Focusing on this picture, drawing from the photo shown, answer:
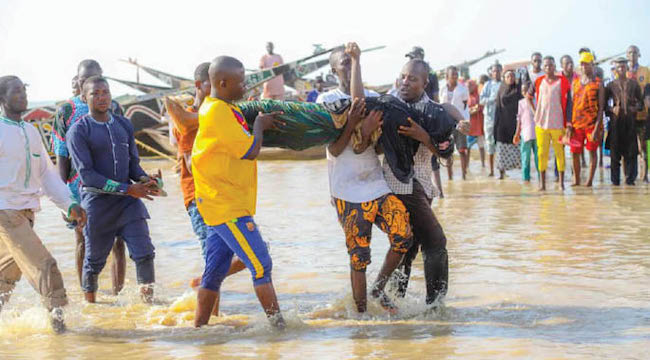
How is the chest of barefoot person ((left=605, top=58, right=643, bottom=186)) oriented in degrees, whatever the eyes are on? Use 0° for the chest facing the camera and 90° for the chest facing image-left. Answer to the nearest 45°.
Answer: approximately 0°

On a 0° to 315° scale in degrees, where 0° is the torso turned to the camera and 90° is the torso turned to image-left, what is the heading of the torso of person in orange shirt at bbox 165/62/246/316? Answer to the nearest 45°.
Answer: approximately 270°

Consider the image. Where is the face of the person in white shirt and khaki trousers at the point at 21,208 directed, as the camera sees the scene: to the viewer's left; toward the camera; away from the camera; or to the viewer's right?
to the viewer's right

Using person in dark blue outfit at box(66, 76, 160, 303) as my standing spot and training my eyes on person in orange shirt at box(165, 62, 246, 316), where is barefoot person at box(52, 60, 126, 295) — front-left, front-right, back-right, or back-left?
back-left

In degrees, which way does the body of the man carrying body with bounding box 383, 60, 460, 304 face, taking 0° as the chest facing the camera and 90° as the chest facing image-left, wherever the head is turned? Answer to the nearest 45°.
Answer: approximately 45°

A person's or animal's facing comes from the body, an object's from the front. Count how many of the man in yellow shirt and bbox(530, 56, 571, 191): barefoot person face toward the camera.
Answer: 1

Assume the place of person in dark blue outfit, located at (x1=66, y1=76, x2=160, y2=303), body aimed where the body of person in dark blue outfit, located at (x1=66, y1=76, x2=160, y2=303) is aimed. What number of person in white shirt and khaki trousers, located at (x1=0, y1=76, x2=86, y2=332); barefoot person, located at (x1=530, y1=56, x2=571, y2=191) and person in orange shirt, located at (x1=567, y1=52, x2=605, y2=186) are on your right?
1

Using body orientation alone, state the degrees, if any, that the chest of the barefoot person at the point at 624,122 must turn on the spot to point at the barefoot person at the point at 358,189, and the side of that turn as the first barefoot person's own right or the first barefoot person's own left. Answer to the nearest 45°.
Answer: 0° — they already face them
